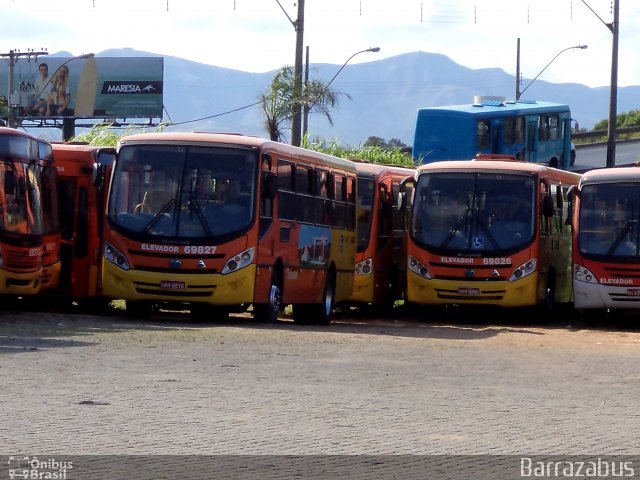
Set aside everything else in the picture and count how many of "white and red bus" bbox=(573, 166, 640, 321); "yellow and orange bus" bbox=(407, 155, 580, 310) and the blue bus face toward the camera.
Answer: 2

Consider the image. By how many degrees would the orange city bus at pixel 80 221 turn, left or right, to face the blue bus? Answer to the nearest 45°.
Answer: approximately 90° to its left

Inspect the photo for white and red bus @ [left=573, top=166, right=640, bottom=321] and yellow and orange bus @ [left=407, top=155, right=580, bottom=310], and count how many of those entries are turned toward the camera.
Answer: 2

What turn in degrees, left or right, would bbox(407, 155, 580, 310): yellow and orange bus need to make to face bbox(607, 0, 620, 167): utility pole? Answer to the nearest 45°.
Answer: approximately 180°

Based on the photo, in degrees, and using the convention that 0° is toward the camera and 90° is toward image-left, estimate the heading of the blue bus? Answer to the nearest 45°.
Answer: approximately 225°

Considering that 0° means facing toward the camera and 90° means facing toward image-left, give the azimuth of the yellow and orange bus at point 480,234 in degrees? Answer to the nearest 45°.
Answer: approximately 0°

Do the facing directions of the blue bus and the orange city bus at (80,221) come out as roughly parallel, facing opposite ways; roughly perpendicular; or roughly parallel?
roughly perpendicular

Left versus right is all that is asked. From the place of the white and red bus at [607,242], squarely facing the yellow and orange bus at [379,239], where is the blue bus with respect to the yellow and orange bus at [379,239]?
right

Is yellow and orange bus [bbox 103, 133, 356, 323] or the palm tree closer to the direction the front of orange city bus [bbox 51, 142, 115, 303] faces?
the yellow and orange bus

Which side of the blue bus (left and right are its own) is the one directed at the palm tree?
back
